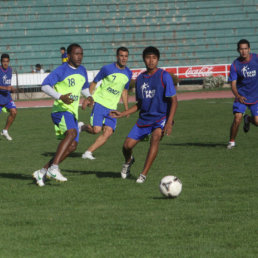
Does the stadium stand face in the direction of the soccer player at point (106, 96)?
yes

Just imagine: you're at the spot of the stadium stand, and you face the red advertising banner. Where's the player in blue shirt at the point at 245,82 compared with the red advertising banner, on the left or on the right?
right

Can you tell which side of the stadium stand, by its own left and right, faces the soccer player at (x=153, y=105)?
front

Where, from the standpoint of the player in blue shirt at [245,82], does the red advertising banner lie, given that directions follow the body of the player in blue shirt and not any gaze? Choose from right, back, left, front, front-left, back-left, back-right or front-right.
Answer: back

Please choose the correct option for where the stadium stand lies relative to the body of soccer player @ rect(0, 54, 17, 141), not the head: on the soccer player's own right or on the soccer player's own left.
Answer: on the soccer player's own left

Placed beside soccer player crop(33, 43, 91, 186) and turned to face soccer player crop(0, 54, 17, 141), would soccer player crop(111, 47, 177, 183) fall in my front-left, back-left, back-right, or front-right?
back-right

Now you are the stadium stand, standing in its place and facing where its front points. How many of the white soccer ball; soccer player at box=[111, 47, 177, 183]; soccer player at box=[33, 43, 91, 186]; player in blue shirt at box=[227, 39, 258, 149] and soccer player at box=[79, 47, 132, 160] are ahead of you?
5

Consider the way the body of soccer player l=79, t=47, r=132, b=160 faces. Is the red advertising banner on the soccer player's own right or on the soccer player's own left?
on the soccer player's own left

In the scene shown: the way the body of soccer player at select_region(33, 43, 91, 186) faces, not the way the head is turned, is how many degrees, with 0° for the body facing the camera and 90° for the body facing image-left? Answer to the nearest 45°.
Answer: approximately 315°

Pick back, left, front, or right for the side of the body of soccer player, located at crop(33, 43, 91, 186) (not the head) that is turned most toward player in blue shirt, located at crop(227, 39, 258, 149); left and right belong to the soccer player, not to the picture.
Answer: left

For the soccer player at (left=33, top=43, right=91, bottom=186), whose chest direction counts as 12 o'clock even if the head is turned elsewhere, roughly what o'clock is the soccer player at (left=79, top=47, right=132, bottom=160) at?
the soccer player at (left=79, top=47, right=132, bottom=160) is roughly at 8 o'clock from the soccer player at (left=33, top=43, right=91, bottom=186).

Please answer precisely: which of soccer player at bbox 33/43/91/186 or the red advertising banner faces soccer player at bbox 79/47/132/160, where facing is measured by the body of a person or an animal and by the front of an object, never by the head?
the red advertising banner

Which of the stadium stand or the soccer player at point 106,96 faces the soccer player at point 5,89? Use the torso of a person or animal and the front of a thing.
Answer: the stadium stand
